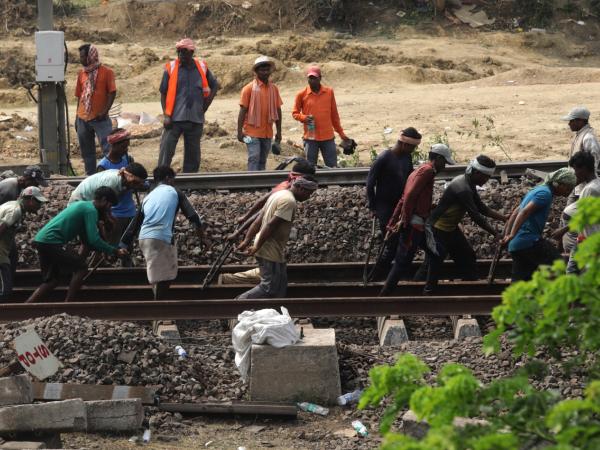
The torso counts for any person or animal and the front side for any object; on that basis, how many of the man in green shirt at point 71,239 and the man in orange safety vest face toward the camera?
1

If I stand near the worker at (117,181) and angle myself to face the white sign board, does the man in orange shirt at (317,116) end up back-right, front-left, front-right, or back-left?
back-left

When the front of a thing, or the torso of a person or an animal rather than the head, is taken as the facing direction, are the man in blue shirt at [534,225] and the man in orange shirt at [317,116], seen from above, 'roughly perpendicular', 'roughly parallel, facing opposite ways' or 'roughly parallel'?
roughly perpendicular

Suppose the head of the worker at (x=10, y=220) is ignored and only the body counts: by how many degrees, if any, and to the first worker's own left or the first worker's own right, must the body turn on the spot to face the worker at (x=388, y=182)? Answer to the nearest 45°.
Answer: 0° — they already face them

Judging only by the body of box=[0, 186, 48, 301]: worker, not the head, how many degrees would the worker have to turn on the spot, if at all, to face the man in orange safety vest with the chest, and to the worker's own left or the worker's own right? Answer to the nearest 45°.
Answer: approximately 45° to the worker's own left

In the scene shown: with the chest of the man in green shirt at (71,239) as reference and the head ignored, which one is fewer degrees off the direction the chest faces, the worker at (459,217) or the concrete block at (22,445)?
the worker
